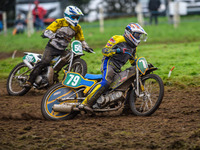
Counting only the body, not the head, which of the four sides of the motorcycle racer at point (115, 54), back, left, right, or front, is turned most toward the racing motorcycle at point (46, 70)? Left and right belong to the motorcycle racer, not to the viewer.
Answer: back

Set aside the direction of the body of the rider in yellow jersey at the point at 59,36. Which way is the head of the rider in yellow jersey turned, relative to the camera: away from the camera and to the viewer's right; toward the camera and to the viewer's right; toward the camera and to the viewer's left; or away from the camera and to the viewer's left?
toward the camera and to the viewer's right

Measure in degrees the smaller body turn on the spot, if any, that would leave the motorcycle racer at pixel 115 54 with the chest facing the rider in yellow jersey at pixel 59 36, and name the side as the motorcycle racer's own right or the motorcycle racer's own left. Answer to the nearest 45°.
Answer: approximately 180°

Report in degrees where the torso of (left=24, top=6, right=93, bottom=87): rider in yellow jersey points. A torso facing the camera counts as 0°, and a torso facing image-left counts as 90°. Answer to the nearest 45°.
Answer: approximately 315°

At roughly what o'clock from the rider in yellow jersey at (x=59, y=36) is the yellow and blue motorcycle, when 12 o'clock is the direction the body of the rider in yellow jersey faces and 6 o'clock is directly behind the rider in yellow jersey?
The yellow and blue motorcycle is roughly at 1 o'clock from the rider in yellow jersey.

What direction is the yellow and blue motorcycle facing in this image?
to the viewer's right
